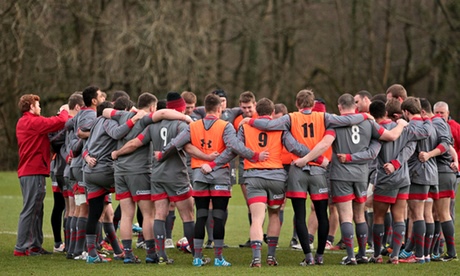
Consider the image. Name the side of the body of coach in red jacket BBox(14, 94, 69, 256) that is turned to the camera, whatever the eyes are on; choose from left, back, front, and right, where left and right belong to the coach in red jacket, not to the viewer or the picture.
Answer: right

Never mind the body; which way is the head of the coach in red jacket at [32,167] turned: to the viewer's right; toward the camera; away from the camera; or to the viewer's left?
to the viewer's right
